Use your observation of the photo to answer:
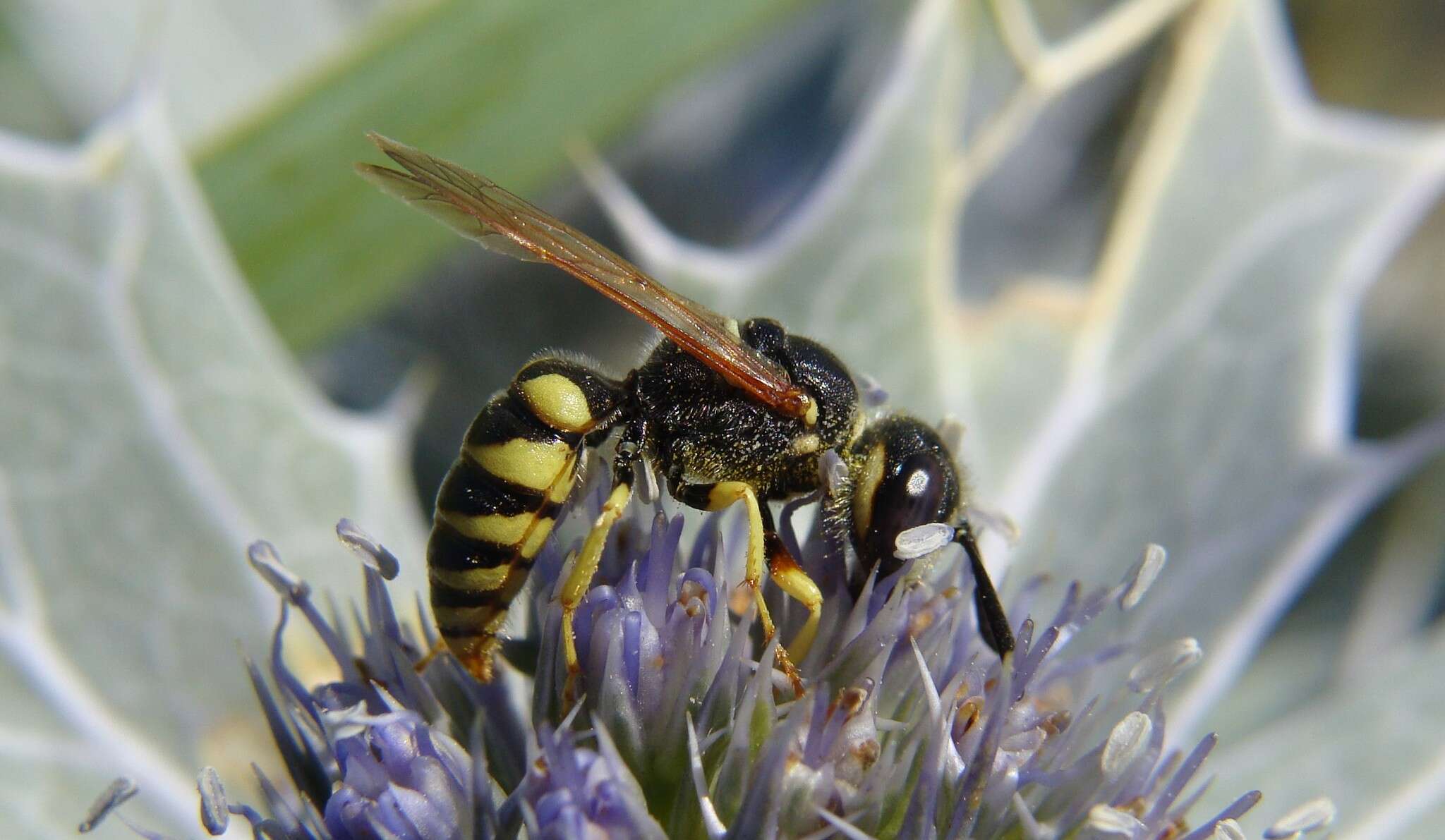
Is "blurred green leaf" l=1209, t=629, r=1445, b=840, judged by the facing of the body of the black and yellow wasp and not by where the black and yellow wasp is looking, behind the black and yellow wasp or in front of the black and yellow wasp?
in front

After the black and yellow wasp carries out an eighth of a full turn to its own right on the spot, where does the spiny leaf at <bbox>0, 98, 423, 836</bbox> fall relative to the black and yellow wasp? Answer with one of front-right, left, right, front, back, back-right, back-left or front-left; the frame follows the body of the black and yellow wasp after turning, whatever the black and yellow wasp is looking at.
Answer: back

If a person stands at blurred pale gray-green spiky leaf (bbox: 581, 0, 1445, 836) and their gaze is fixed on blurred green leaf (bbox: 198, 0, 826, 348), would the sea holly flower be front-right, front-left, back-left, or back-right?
front-left

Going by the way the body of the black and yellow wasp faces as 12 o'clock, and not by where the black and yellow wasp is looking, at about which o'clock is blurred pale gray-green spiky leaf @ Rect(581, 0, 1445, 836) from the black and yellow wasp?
The blurred pale gray-green spiky leaf is roughly at 11 o'clock from the black and yellow wasp.

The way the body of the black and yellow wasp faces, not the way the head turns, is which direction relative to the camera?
to the viewer's right
